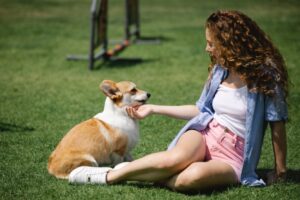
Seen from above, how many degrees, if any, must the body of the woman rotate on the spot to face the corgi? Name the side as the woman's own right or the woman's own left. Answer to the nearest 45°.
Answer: approximately 45° to the woman's own right

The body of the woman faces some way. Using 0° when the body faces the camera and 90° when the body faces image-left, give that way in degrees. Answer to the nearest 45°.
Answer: approximately 45°

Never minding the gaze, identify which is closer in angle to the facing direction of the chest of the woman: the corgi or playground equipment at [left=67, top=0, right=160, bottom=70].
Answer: the corgi

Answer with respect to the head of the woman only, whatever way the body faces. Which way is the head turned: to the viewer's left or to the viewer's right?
to the viewer's left
